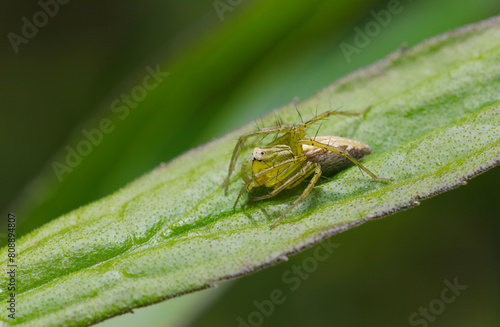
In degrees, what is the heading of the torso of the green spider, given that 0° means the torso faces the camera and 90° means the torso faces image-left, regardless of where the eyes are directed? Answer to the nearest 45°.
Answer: approximately 90°
